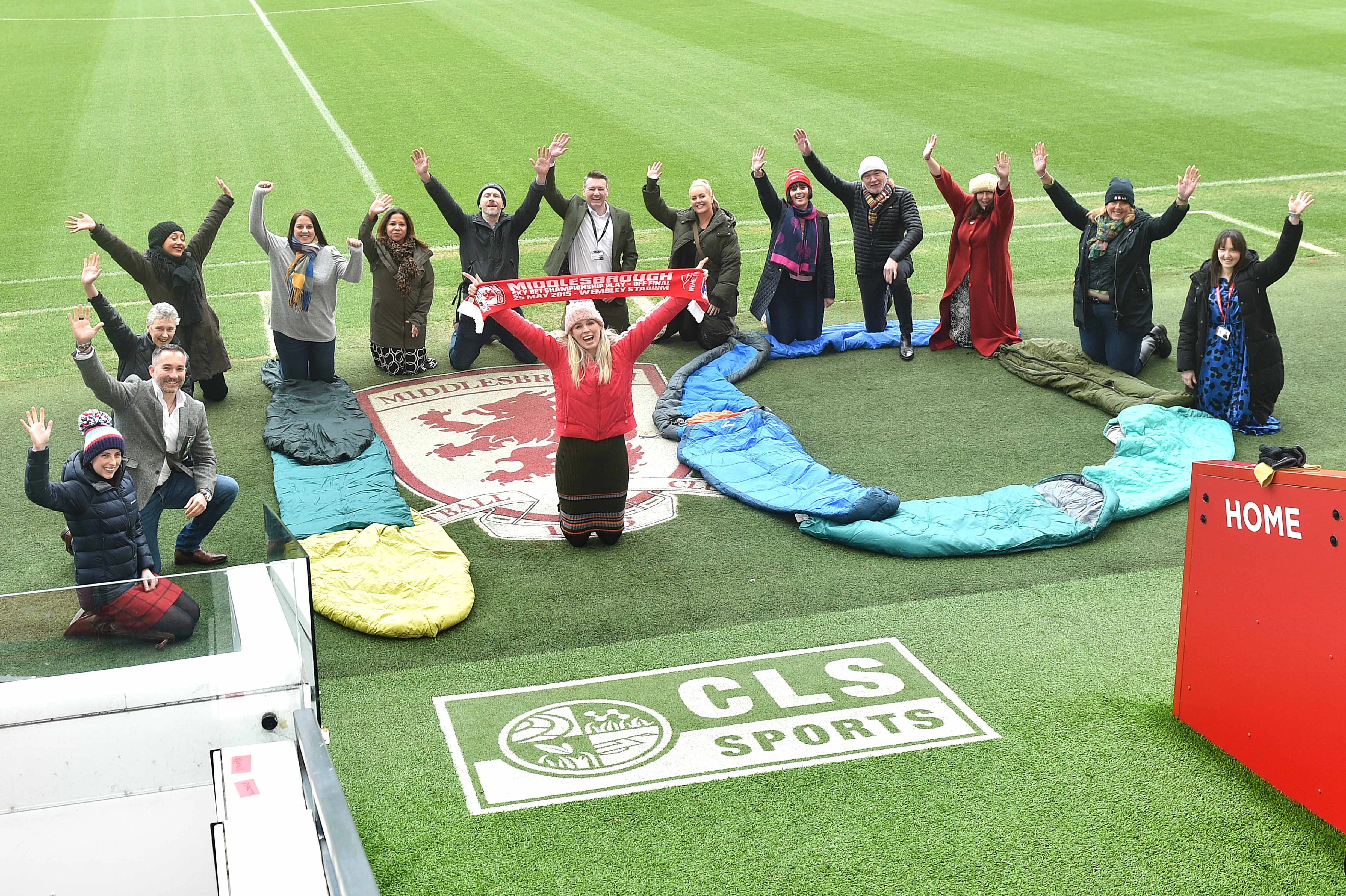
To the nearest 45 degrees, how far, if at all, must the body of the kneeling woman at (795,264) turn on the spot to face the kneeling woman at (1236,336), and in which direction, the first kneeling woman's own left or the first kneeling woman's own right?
approximately 45° to the first kneeling woman's own left

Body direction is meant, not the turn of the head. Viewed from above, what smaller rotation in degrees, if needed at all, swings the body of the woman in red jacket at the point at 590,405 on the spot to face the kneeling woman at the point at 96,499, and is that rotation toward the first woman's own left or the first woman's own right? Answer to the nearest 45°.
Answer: approximately 45° to the first woman's own right

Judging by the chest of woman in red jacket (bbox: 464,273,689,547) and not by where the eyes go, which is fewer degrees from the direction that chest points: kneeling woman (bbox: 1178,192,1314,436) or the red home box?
the red home box

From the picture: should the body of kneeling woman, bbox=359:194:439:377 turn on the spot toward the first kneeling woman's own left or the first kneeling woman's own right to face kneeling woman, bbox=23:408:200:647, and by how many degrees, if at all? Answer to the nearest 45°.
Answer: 0° — they already face them

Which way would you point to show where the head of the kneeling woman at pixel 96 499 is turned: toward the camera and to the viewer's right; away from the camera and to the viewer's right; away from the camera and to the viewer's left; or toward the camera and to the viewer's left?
toward the camera and to the viewer's right

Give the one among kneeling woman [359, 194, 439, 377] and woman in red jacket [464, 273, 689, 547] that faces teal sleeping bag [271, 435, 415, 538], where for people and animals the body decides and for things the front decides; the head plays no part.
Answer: the kneeling woman

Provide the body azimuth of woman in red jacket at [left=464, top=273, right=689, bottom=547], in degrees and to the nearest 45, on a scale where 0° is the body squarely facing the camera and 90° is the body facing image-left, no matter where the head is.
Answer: approximately 0°

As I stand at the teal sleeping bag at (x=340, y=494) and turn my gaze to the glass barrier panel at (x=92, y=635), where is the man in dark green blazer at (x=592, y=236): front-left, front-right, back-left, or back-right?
back-left
